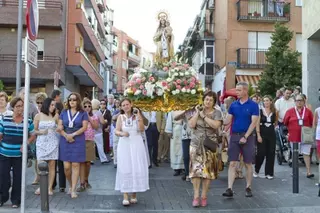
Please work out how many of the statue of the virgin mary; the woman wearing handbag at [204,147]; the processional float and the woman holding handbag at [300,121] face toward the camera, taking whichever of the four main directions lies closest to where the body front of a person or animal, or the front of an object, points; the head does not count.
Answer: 4

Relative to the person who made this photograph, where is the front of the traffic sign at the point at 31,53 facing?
facing the viewer and to the right of the viewer

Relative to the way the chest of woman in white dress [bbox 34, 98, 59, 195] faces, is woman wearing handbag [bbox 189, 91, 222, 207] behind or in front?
in front

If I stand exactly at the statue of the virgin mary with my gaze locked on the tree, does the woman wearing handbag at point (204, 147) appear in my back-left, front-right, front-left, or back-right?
back-right

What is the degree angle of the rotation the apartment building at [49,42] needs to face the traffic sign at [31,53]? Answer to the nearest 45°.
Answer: approximately 45° to its right

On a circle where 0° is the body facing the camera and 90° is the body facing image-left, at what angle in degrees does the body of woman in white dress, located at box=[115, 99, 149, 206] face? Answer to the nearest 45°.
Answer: approximately 0°

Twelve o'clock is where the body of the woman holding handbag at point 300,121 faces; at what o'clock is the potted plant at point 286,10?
The potted plant is roughly at 6 o'clock from the woman holding handbag.

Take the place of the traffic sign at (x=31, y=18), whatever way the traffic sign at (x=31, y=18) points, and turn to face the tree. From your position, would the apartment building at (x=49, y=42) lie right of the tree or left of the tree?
left

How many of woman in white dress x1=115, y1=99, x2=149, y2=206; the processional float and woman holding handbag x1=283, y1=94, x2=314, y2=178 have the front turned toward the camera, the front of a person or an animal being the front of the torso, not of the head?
3

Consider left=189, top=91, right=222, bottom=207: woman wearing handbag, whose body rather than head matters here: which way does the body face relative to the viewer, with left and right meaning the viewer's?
facing the viewer

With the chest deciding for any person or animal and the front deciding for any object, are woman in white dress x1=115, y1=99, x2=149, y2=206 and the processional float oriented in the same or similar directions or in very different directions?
same or similar directions

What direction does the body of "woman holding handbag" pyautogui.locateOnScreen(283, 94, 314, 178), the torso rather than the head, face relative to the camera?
toward the camera
